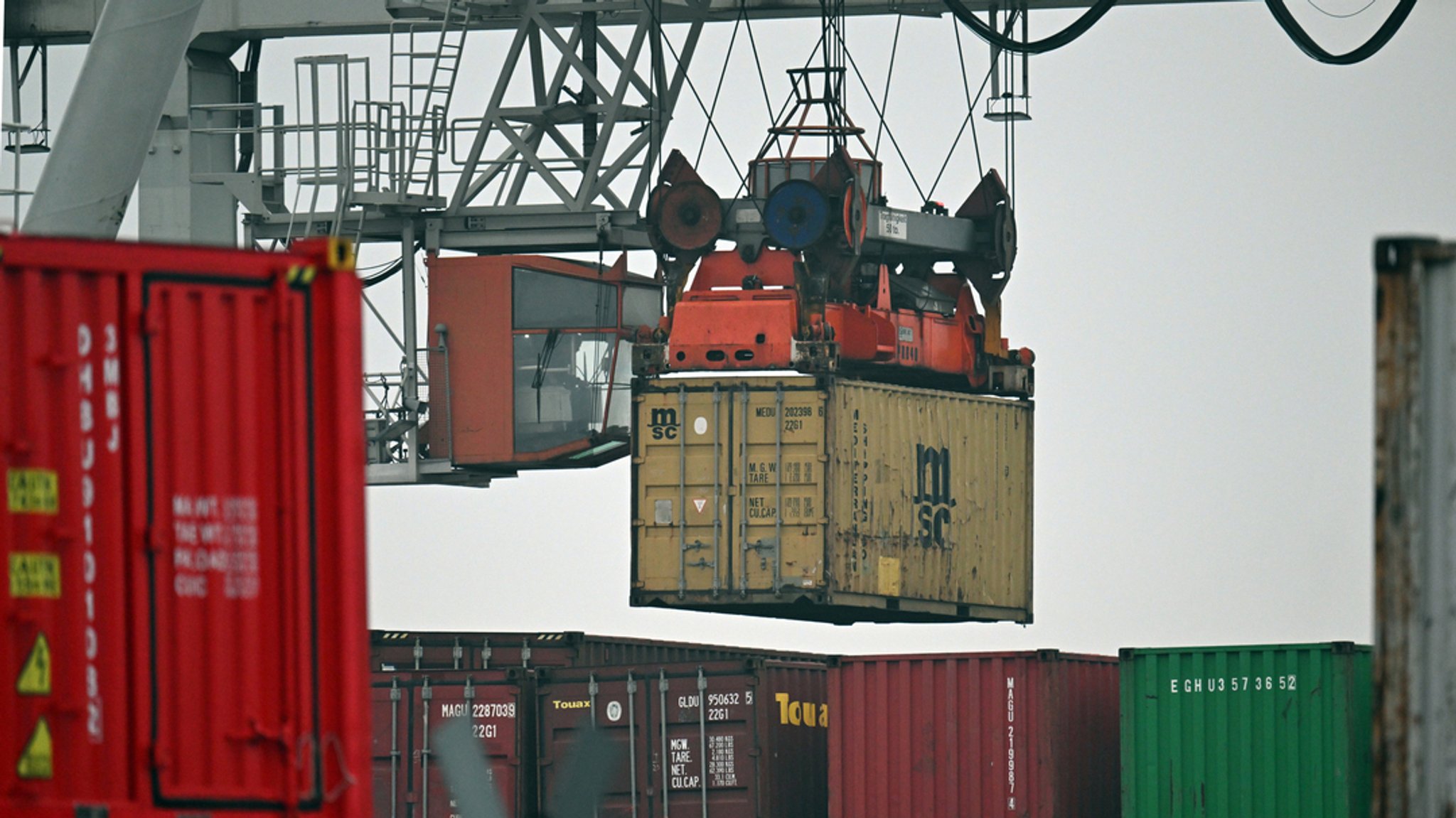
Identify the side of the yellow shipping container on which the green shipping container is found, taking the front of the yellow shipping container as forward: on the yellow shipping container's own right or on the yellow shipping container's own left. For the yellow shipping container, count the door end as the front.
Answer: on the yellow shipping container's own left

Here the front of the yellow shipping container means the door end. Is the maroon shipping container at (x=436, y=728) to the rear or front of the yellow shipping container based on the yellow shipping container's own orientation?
to the front

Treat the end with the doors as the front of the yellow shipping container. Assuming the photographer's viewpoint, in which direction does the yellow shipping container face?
facing the viewer and to the left of the viewer

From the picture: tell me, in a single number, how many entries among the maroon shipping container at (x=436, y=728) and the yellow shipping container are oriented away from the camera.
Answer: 0

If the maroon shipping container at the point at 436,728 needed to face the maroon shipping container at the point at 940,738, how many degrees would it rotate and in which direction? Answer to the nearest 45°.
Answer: approximately 90° to its left

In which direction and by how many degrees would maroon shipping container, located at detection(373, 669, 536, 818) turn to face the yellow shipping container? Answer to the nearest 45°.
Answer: approximately 90° to its left

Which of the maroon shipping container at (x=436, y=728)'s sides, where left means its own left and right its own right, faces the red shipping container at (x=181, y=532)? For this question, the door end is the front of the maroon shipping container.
front

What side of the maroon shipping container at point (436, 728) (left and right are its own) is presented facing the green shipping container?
left
